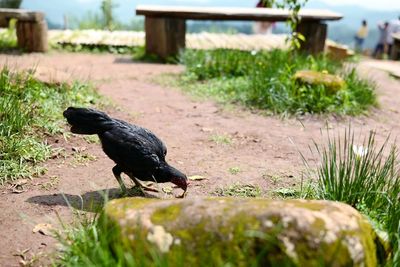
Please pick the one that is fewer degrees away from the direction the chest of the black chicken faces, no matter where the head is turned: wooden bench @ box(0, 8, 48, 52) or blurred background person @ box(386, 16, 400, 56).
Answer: the blurred background person

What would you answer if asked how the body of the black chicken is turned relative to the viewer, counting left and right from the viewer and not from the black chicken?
facing to the right of the viewer

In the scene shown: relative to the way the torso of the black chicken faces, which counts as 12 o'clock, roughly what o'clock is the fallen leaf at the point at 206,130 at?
The fallen leaf is roughly at 10 o'clock from the black chicken.

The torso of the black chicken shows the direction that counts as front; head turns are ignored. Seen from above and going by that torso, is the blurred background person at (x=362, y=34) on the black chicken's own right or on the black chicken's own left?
on the black chicken's own left

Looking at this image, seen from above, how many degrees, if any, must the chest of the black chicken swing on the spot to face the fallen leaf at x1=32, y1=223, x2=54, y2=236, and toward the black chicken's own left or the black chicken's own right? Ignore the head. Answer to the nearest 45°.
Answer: approximately 135° to the black chicken's own right

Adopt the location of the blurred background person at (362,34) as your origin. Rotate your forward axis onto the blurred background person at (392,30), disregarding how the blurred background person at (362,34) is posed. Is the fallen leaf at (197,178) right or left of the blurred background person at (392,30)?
right

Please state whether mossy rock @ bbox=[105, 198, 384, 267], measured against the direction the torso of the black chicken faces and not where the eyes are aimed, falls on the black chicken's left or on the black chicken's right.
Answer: on the black chicken's right

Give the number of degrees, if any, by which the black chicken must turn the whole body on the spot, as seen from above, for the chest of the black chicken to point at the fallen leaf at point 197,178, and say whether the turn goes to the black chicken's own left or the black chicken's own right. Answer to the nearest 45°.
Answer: approximately 45° to the black chicken's own left

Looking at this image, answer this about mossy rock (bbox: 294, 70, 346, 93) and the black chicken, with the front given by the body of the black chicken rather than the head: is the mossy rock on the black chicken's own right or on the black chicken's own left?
on the black chicken's own left

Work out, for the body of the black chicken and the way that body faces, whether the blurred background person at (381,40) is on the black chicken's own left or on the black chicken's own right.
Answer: on the black chicken's own left

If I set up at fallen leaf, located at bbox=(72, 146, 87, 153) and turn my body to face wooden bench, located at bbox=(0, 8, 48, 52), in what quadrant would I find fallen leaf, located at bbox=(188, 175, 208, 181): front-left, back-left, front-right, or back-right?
back-right
